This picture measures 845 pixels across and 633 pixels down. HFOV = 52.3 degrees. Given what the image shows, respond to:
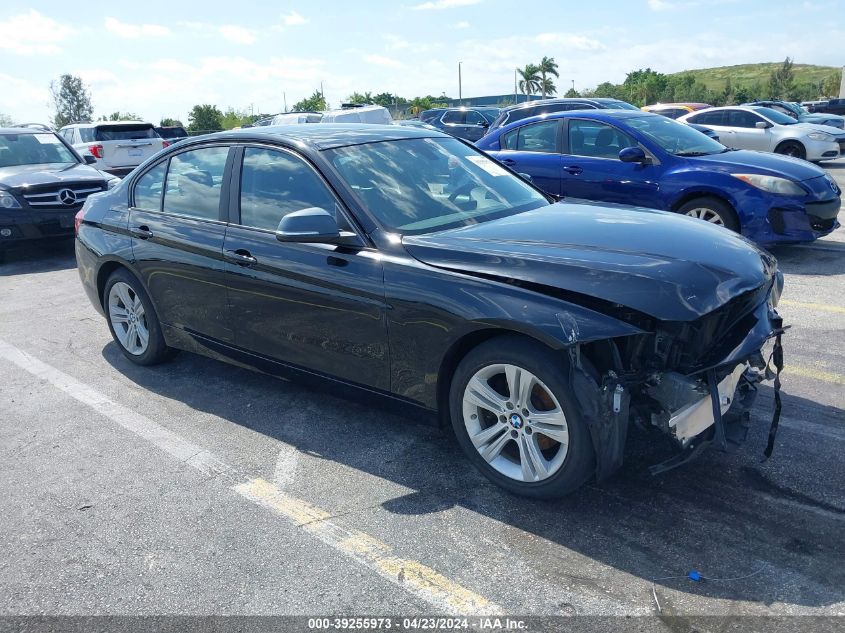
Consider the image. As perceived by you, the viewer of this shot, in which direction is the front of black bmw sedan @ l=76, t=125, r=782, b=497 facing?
facing the viewer and to the right of the viewer

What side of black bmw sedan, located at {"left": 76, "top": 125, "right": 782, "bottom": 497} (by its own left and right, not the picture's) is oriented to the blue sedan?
left

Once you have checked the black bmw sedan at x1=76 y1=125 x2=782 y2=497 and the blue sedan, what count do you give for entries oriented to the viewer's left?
0

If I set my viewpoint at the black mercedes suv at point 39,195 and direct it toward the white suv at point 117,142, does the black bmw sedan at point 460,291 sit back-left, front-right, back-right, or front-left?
back-right

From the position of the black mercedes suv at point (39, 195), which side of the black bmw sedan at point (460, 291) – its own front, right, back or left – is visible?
back

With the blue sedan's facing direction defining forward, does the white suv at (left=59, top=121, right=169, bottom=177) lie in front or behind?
behind
